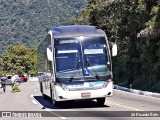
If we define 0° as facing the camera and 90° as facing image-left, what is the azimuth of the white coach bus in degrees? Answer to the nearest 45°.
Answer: approximately 0°
